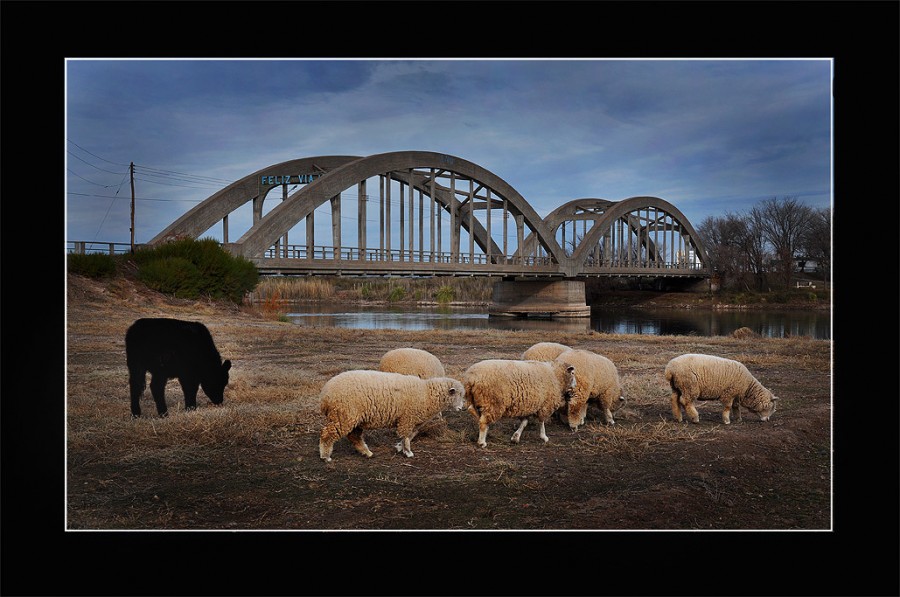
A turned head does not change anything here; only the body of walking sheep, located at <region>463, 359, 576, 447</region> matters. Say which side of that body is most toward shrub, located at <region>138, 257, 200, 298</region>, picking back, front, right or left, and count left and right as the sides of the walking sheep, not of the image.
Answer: left

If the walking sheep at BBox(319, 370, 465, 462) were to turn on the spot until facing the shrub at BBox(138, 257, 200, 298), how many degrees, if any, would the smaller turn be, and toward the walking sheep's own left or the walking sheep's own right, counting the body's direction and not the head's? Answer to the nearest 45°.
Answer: approximately 135° to the walking sheep's own left

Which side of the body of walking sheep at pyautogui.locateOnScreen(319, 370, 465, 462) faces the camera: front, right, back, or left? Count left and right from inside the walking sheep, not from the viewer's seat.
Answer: right

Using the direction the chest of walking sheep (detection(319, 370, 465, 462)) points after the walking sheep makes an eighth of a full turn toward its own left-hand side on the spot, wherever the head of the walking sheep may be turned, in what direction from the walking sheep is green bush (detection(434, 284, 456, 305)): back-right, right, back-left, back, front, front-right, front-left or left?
front-left

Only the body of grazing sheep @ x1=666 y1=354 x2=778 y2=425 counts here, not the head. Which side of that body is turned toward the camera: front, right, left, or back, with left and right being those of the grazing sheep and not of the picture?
right

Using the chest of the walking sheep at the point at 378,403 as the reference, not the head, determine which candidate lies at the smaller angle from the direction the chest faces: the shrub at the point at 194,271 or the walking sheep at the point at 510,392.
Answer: the walking sheep at the point at 510,392

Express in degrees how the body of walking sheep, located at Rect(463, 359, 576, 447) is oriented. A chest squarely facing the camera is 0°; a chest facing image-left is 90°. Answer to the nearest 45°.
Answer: approximately 270°

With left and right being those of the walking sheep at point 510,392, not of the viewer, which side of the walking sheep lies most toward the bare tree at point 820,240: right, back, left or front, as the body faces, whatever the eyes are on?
left

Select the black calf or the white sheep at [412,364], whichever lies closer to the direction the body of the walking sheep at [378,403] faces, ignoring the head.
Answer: the white sheep

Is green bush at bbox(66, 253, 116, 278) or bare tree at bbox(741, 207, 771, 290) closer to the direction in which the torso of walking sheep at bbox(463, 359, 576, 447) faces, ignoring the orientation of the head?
the bare tree

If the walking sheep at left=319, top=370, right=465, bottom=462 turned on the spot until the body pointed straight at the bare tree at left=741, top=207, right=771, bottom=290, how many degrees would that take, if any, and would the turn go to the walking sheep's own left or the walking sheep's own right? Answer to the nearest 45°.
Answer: approximately 45° to the walking sheep's own left

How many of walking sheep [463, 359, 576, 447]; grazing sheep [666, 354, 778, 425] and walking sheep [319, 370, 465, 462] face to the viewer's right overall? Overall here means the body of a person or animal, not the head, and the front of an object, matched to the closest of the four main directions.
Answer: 3

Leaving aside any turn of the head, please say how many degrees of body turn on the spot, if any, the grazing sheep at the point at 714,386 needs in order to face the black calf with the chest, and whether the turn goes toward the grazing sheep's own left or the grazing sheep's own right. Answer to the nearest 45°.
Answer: approximately 135° to the grazing sheep's own right

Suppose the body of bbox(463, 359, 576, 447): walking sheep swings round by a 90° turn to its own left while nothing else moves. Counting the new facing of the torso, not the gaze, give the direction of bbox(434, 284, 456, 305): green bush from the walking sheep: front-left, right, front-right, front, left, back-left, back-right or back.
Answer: front
